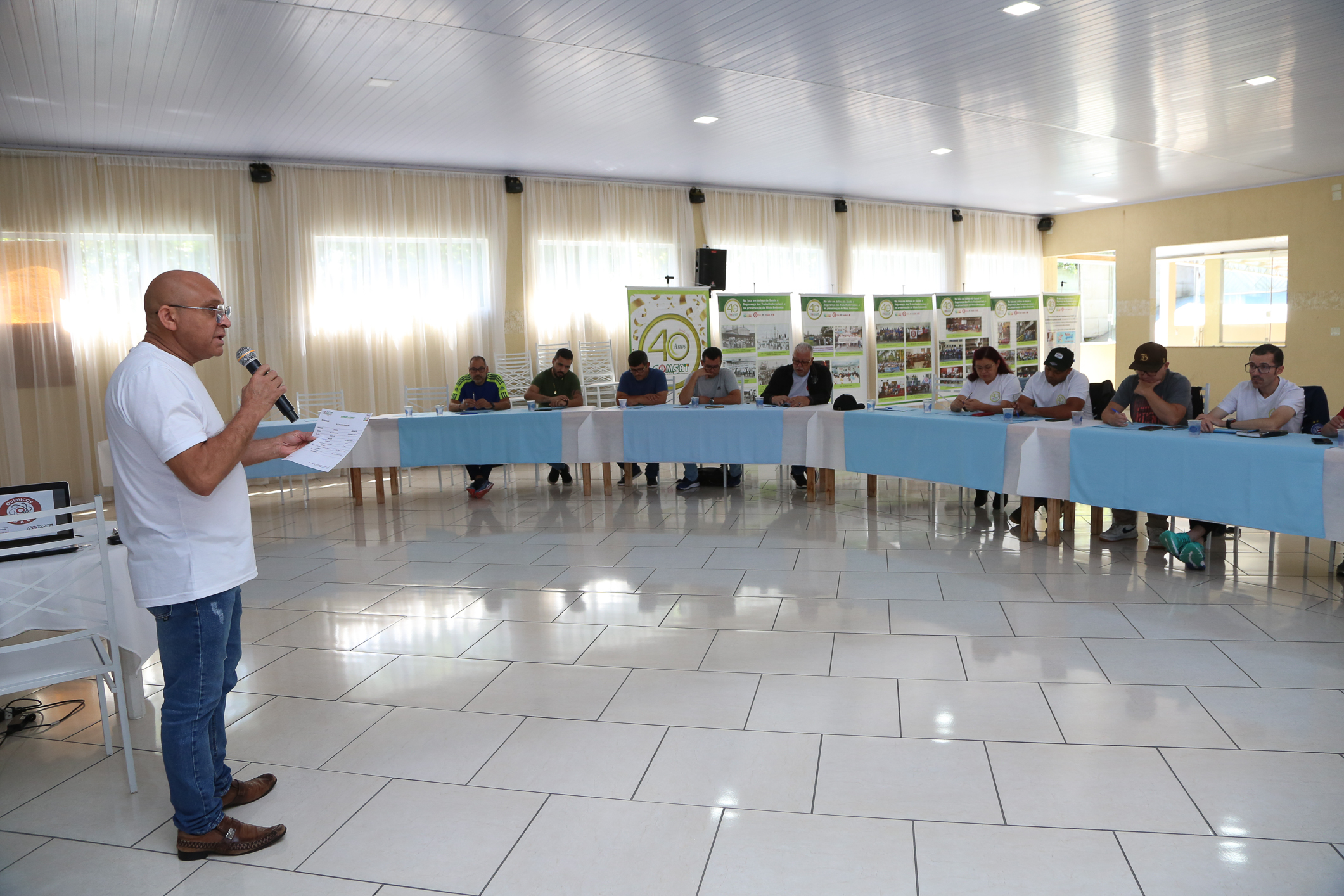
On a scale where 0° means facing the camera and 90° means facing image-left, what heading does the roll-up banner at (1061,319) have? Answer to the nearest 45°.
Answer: approximately 0°

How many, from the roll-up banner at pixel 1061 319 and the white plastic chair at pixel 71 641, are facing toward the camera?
1

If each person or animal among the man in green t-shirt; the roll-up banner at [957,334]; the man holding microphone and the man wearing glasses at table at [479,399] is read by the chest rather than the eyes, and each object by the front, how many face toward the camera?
3

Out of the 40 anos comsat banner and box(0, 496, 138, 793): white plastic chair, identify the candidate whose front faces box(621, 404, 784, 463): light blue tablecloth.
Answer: the 40 anos comsat banner

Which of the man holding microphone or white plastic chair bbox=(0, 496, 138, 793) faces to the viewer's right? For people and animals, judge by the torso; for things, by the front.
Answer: the man holding microphone

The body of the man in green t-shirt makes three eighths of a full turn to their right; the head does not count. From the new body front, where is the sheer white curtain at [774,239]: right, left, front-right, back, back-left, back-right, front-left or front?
right

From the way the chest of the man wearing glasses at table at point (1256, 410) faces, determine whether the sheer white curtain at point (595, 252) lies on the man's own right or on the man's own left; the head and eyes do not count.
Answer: on the man's own right

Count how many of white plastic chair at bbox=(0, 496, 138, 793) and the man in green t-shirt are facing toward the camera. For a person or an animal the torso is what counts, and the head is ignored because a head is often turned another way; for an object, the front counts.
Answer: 1

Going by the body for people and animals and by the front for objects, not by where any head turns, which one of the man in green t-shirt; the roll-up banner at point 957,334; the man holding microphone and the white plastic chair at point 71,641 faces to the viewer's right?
the man holding microphone

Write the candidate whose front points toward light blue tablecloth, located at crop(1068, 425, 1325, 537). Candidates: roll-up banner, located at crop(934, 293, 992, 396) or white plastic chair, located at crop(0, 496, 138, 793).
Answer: the roll-up banner

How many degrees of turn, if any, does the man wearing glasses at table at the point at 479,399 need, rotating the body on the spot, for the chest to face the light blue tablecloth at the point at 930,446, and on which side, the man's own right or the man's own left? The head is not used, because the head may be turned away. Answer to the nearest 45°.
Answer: approximately 45° to the man's own left

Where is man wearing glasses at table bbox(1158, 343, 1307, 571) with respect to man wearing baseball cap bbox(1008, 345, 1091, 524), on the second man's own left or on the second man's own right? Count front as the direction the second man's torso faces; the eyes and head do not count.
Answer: on the second man's own left

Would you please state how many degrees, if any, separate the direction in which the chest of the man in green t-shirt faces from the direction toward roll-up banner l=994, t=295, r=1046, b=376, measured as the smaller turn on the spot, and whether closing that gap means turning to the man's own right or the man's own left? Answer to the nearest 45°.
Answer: approximately 135° to the man's own left
